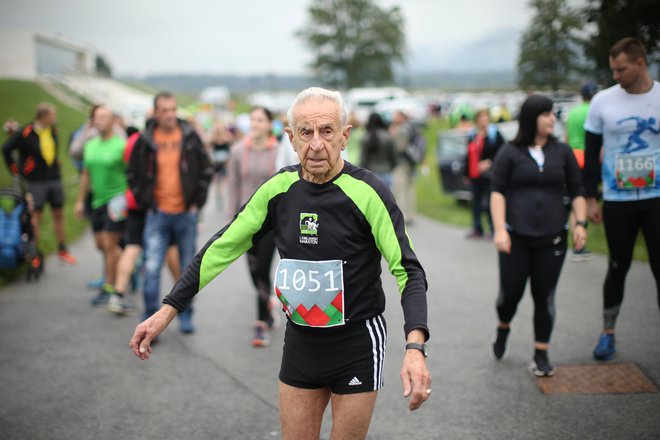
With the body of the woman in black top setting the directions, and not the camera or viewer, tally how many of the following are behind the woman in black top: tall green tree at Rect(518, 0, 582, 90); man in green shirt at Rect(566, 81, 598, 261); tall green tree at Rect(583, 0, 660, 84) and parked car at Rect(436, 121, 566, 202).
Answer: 4

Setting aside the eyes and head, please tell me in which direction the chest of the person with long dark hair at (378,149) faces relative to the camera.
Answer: away from the camera

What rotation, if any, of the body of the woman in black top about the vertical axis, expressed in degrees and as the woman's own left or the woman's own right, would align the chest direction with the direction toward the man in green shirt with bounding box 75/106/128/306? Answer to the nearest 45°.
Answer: approximately 90° to the woman's own right

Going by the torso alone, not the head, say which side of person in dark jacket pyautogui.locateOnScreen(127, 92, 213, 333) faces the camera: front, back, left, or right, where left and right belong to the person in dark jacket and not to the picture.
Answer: front

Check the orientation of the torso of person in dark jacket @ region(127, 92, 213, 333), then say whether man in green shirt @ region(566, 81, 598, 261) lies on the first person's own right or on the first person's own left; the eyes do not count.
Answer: on the first person's own left

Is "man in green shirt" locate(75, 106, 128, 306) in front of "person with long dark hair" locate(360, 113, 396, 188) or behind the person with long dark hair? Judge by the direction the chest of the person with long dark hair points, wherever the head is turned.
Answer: behind

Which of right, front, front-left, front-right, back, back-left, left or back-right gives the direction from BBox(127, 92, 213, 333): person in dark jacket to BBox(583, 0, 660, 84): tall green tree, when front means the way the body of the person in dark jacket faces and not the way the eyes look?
left

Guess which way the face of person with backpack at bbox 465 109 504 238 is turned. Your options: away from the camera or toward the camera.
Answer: toward the camera

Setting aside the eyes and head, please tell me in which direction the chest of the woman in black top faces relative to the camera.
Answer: toward the camera

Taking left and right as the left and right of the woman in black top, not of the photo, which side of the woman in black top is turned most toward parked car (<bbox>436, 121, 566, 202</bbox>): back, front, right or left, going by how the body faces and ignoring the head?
back

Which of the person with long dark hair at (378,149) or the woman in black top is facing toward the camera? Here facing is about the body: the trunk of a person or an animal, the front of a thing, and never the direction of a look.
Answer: the woman in black top
